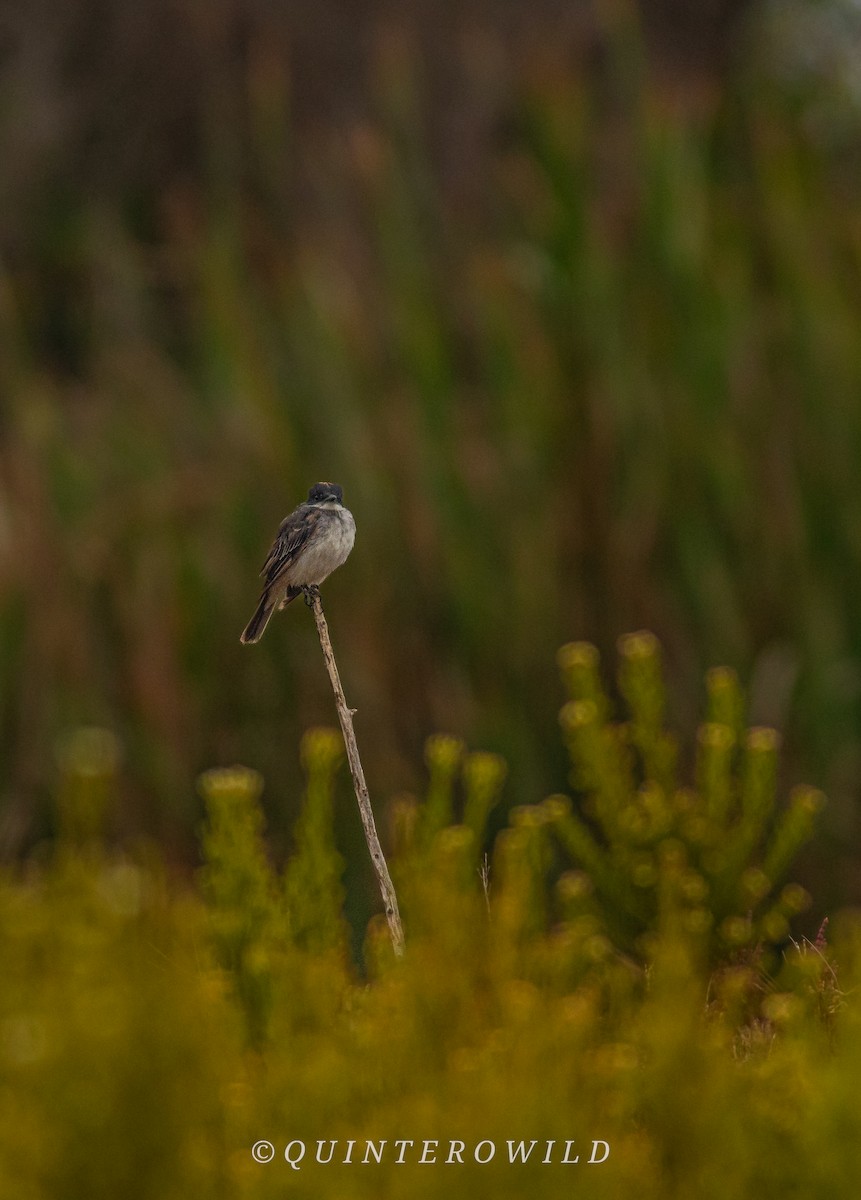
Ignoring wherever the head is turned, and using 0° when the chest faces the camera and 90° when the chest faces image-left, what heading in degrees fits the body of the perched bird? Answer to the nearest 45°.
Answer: approximately 315°
